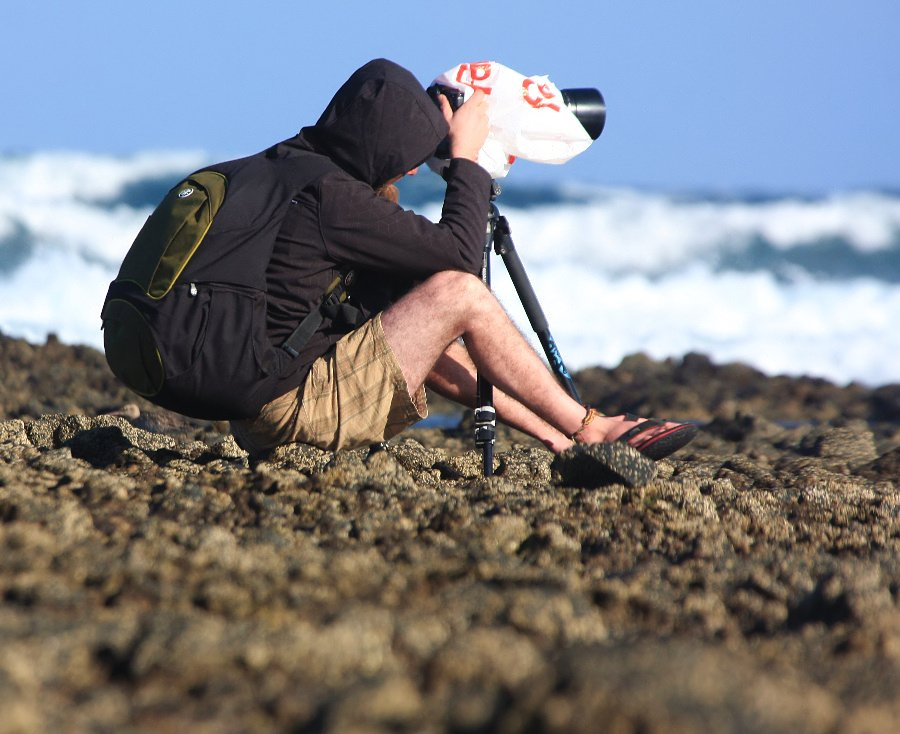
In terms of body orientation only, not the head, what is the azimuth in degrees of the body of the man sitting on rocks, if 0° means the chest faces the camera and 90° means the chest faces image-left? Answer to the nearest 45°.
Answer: approximately 270°

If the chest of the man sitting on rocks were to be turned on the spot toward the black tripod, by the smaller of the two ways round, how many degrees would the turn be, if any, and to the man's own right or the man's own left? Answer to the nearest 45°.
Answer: approximately 45° to the man's own left
